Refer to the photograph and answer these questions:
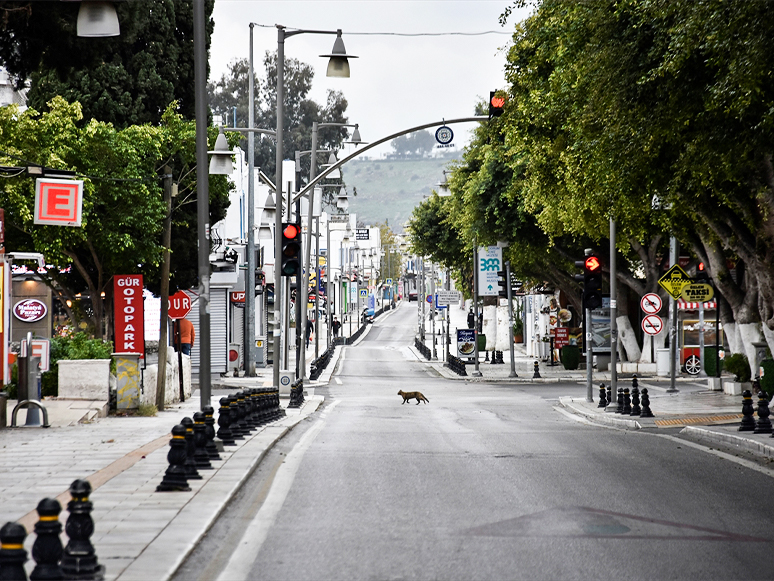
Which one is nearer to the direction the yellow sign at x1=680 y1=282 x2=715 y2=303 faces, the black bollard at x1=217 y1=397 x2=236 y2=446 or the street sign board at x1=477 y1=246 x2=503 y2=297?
the black bollard

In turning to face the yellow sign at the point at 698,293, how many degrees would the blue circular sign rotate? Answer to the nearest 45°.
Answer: approximately 135° to its left

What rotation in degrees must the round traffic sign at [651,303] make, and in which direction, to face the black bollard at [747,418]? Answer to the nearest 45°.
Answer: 0° — it already faces it

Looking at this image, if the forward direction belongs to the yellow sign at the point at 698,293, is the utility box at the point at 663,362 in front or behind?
behind

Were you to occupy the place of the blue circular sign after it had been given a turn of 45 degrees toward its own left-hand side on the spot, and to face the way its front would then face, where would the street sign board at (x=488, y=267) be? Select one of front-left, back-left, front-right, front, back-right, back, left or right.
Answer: back-left

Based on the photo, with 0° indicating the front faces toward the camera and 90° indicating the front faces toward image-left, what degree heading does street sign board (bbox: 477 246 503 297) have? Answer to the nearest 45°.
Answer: approximately 0°

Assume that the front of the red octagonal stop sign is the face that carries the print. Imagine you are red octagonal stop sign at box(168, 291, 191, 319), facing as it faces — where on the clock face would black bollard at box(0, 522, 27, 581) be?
The black bollard is roughly at 12 o'clock from the red octagonal stop sign.

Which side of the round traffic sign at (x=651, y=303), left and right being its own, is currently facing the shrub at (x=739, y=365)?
left
